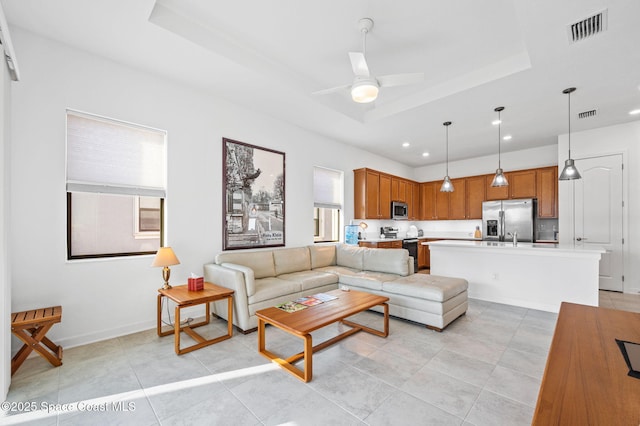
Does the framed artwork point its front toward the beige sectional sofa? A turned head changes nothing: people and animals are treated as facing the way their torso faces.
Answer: yes

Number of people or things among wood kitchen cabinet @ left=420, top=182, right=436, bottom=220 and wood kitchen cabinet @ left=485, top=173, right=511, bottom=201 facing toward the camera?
2

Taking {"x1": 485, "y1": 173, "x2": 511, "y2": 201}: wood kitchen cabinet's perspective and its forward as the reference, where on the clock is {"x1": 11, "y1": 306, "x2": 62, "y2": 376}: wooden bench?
The wooden bench is roughly at 1 o'clock from the wood kitchen cabinet.

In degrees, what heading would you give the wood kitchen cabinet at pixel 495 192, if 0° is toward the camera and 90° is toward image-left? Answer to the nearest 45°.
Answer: approximately 0°

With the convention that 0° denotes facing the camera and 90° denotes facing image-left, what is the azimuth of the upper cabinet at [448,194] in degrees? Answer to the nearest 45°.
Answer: approximately 0°

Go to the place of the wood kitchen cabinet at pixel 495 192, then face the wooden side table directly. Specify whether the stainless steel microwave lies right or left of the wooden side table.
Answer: right

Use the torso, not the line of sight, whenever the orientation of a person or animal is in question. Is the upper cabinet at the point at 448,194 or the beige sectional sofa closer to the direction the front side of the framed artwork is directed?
the beige sectional sofa

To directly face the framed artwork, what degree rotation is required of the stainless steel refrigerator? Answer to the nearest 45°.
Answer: approximately 45° to its right

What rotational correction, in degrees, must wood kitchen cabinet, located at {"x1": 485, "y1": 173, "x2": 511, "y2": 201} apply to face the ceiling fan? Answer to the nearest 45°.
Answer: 0° — it already faces it
